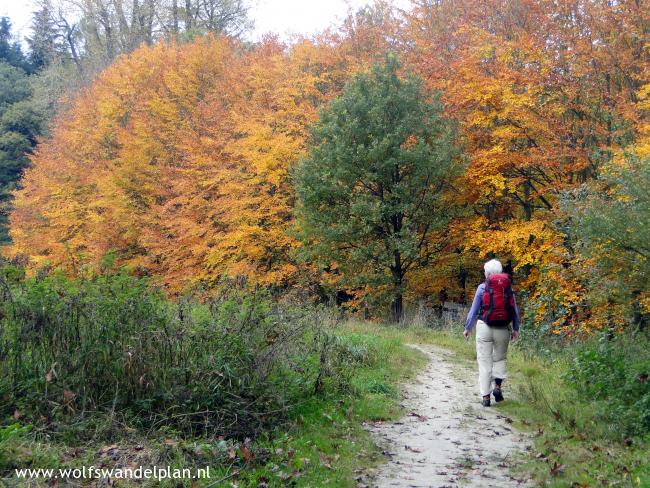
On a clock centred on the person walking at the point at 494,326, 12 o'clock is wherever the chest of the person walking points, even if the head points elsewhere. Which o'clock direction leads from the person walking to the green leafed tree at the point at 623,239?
The green leafed tree is roughly at 1 o'clock from the person walking.

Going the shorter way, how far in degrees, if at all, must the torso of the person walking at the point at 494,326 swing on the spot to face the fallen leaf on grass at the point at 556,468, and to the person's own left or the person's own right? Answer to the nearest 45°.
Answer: approximately 180°

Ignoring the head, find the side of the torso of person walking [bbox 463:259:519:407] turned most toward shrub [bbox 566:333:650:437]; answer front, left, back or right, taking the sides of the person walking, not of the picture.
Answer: right

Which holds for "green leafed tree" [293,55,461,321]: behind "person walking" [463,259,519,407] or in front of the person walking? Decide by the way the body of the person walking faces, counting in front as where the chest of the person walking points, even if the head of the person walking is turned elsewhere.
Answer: in front

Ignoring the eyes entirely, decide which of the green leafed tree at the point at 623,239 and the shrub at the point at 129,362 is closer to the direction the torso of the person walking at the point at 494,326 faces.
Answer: the green leafed tree

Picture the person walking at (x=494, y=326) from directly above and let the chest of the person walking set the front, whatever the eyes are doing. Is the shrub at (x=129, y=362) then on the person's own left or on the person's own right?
on the person's own left

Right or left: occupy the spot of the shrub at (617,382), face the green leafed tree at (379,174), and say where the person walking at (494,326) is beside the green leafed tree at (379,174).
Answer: left

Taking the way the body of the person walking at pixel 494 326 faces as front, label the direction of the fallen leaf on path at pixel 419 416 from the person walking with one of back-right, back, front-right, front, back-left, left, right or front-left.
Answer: back-left

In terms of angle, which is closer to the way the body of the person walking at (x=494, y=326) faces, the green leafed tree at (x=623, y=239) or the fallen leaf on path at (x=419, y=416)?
the green leafed tree

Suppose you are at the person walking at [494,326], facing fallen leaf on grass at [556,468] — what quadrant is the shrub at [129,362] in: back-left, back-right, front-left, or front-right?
front-right

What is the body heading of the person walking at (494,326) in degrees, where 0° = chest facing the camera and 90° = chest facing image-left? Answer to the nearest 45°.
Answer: approximately 180°
